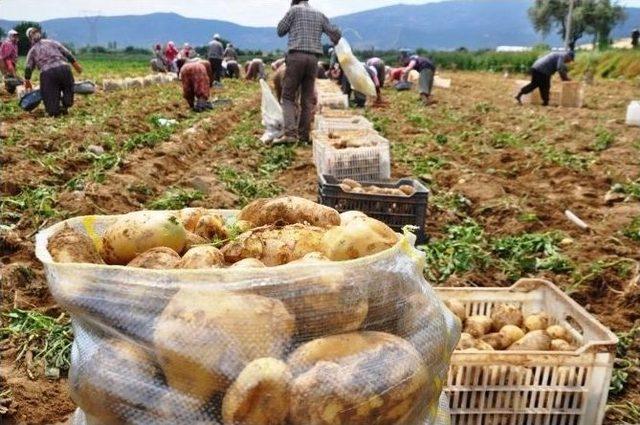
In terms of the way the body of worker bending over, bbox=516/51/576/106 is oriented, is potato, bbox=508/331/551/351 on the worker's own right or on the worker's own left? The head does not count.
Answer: on the worker's own right

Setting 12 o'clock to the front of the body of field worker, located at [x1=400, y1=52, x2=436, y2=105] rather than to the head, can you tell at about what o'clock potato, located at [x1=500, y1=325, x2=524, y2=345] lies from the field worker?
The potato is roughly at 9 o'clock from the field worker.

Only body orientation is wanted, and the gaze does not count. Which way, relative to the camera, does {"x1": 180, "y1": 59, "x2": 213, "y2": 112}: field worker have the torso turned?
away from the camera

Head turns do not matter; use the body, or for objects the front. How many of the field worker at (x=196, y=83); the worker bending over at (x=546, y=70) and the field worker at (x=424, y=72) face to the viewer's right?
1

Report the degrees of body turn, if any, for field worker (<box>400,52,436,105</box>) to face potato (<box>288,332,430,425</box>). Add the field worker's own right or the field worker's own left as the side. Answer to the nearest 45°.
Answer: approximately 90° to the field worker's own left

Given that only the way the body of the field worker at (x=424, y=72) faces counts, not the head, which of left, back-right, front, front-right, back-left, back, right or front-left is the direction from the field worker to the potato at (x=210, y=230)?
left

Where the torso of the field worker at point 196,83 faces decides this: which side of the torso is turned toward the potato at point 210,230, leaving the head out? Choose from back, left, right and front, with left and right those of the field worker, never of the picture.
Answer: back

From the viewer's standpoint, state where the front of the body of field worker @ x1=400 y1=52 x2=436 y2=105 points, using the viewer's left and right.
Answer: facing to the left of the viewer

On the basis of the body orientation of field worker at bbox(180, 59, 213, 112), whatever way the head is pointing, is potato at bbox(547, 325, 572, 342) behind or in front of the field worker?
behind

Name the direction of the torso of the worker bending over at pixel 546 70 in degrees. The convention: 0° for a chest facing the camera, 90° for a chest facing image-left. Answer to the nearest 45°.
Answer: approximately 270°

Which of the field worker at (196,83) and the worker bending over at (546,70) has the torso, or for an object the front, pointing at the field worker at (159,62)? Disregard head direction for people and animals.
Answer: the field worker at (196,83)

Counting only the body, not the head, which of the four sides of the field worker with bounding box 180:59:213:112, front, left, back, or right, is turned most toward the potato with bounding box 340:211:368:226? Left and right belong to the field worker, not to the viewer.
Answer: back

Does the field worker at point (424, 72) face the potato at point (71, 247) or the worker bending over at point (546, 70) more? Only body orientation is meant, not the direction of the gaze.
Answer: the potato

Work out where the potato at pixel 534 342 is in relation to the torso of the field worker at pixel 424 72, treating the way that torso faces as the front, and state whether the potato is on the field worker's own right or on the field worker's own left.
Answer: on the field worker's own left

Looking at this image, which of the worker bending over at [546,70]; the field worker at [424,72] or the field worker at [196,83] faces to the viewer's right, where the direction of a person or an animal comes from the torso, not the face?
the worker bending over

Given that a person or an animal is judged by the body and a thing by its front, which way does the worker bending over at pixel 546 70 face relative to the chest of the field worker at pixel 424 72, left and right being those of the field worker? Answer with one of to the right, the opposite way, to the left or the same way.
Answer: the opposite way

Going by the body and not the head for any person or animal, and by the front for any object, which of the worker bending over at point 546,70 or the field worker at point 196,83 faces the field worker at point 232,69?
the field worker at point 196,83

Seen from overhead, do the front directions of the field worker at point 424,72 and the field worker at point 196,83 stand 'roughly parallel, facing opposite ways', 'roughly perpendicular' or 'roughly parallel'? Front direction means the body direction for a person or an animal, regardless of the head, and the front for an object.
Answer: roughly perpendicular

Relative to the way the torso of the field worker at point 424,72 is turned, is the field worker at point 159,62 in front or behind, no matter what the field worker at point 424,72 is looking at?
in front

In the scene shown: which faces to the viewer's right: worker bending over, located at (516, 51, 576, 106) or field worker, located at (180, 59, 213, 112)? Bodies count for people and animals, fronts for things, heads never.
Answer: the worker bending over
